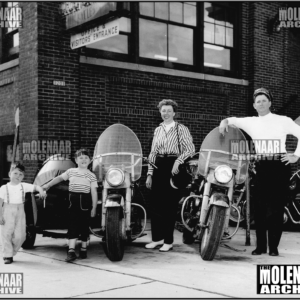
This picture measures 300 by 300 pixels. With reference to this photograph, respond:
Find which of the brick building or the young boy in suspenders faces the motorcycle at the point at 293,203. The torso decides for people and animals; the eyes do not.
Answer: the brick building

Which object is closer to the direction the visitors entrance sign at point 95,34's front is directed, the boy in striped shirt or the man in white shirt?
the boy in striped shirt

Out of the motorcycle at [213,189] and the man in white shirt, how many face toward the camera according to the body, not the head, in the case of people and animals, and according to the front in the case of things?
2

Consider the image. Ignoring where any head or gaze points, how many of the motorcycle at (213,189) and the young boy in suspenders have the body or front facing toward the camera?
2

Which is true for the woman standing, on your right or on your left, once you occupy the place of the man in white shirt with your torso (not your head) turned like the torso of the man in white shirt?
on your right
